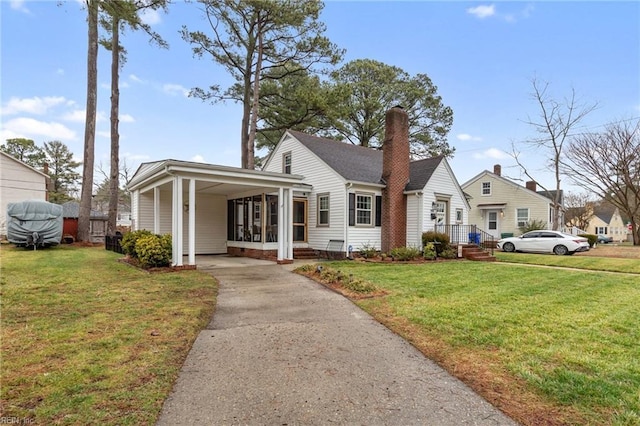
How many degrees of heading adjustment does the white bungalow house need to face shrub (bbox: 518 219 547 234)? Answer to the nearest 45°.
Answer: approximately 90° to its left

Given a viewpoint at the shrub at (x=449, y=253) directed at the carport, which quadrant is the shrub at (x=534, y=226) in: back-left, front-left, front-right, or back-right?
back-right

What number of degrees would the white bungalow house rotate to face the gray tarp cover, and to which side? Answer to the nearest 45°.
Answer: approximately 135° to its right

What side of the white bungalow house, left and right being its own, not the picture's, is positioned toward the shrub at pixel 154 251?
right

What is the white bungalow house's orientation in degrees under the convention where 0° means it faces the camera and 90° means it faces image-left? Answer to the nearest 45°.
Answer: approximately 315°

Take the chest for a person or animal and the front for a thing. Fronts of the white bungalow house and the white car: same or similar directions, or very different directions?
very different directions
